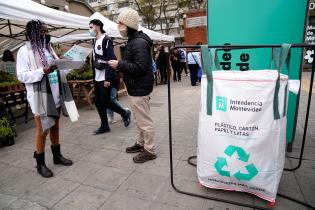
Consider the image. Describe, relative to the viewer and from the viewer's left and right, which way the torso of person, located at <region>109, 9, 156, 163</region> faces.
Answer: facing to the left of the viewer

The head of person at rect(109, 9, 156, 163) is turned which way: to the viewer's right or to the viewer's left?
to the viewer's left

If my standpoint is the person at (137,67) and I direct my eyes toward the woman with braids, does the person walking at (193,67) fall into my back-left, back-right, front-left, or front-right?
back-right

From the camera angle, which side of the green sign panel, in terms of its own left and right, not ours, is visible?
front

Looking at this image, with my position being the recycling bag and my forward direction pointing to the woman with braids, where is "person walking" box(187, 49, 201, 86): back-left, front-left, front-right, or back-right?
front-right

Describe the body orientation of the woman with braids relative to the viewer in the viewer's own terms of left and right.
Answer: facing the viewer and to the right of the viewer

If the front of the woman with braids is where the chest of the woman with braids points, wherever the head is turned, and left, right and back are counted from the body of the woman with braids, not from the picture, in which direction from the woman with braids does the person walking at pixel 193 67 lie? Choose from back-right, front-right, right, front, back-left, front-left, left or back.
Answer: left

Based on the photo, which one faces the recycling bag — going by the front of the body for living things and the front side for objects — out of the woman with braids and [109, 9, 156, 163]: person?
the woman with braids

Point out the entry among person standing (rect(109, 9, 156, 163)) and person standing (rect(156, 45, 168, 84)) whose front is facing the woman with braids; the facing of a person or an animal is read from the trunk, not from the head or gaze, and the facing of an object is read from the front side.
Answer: person standing (rect(109, 9, 156, 163))

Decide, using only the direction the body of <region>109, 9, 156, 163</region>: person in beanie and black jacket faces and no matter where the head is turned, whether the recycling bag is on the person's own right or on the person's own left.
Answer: on the person's own left
